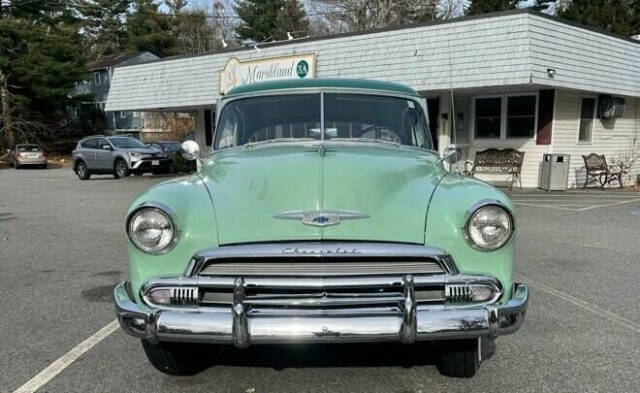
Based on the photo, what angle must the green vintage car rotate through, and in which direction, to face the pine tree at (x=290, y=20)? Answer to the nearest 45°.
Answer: approximately 180°

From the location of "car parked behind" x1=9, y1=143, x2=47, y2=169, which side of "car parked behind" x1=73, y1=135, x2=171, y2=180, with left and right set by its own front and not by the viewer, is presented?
back

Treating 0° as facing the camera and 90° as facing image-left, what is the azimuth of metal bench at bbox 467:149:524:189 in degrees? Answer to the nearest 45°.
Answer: approximately 45°

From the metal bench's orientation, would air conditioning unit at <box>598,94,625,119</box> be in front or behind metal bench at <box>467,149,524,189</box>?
behind

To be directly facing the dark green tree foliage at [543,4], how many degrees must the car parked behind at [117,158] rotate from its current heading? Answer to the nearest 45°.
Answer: approximately 45° to its left

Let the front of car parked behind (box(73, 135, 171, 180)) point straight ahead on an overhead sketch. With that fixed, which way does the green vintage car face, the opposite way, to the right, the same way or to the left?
to the right

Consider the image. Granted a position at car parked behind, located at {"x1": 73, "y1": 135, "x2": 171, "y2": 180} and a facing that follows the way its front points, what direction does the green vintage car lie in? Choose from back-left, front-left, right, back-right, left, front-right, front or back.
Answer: front-right

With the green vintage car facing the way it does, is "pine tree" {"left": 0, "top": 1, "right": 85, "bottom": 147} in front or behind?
behind

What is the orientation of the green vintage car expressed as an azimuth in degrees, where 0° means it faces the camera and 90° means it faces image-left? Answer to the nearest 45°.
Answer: approximately 0°

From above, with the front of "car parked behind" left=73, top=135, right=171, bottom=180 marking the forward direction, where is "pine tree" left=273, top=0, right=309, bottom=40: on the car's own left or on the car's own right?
on the car's own left

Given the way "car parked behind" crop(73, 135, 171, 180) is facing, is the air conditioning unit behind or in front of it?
in front

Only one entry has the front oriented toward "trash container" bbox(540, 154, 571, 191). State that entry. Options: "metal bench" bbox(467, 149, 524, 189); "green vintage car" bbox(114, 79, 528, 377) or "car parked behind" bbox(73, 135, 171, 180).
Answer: the car parked behind
